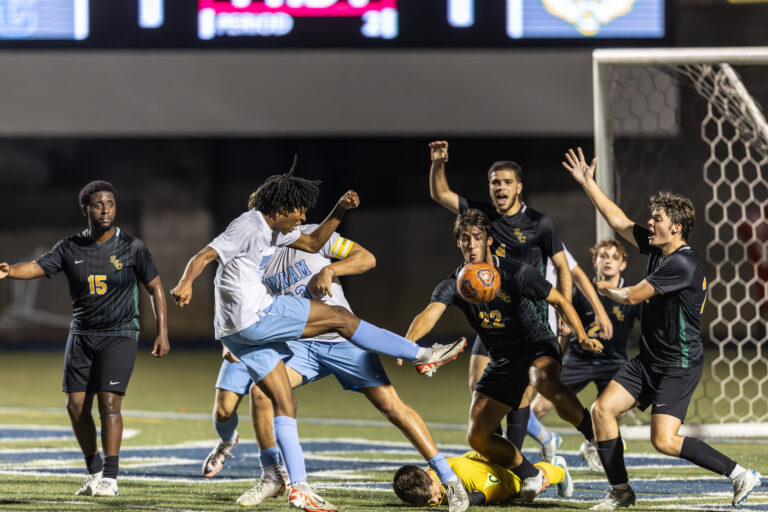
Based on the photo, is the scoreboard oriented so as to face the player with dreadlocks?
yes

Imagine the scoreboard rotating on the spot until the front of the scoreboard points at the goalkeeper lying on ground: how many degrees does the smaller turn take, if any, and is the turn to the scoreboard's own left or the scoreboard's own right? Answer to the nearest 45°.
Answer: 0° — it already faces them

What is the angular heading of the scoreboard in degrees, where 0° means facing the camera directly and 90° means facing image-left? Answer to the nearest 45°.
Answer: approximately 0°

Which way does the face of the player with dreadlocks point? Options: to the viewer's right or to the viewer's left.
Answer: to the viewer's right

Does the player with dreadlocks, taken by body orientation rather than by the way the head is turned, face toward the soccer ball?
yes

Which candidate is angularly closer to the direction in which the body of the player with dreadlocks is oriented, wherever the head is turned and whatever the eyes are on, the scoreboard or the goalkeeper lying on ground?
the goalkeeper lying on ground

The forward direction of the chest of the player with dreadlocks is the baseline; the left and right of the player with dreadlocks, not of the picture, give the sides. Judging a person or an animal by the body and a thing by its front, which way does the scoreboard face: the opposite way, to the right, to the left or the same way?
to the right

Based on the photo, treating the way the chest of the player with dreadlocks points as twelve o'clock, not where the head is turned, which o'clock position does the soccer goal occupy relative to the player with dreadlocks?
The soccer goal is roughly at 10 o'clock from the player with dreadlocks.

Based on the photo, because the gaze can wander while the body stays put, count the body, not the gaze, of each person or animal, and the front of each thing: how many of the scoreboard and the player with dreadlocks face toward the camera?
1

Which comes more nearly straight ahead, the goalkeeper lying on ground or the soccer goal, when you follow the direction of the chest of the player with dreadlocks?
the goalkeeper lying on ground

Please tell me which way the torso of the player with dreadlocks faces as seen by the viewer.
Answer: to the viewer's right
